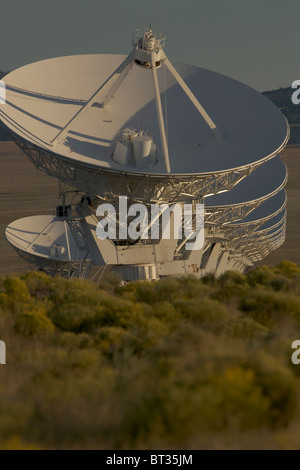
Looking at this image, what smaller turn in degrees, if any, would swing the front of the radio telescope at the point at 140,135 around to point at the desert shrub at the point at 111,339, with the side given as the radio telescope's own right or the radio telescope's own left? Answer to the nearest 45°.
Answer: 0° — it already faces it

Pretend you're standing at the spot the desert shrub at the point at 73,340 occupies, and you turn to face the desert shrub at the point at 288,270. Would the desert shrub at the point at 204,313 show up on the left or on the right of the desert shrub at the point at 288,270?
right

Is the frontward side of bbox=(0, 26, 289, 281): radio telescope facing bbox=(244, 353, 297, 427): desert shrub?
yes

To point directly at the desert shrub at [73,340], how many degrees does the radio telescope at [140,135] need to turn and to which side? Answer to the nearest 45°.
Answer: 0° — it already faces it

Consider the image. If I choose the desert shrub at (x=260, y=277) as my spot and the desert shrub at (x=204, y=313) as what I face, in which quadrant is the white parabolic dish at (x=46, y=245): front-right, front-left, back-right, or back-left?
back-right

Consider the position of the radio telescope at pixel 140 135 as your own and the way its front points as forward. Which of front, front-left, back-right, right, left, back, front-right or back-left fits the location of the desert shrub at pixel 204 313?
front

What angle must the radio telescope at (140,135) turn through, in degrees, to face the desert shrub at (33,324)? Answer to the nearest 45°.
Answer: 0° — it already faces it

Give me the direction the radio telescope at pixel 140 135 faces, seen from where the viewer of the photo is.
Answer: facing the viewer

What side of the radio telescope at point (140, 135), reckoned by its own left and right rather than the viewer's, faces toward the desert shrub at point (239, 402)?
front

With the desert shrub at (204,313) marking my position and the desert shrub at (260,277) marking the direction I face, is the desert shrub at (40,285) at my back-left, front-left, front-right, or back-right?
front-left

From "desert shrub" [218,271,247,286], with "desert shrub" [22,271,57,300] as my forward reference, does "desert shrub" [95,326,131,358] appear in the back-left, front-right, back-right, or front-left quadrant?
front-left
